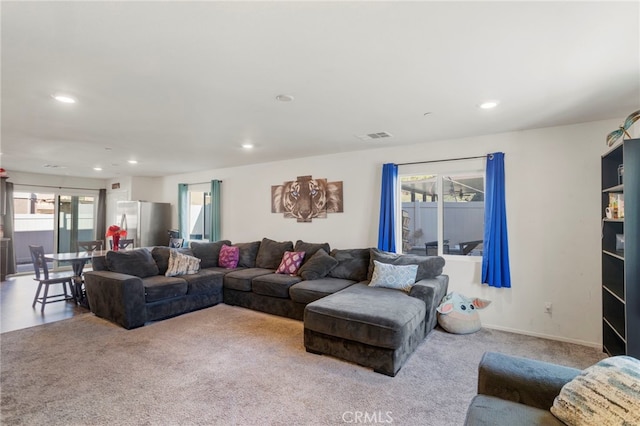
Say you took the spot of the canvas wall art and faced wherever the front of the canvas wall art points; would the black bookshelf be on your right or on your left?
on your left

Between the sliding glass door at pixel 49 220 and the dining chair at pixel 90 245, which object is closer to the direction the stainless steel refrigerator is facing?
the dining chair

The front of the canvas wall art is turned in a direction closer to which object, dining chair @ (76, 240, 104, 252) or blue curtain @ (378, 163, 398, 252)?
the dining chair

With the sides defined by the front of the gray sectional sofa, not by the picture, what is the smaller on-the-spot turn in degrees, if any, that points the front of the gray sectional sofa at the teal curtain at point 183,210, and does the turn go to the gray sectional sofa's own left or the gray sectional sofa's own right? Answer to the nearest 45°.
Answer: approximately 90° to the gray sectional sofa's own right

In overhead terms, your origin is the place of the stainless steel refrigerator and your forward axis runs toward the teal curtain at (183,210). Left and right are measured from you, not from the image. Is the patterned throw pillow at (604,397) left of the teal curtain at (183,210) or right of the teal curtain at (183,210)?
right

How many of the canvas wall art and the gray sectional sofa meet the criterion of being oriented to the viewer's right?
0

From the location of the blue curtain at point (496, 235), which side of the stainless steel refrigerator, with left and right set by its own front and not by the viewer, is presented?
left

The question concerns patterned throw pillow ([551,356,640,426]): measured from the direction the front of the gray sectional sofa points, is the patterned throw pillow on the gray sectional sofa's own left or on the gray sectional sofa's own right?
on the gray sectional sofa's own left

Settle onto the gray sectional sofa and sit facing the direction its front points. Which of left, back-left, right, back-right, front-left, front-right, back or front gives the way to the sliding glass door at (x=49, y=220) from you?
right

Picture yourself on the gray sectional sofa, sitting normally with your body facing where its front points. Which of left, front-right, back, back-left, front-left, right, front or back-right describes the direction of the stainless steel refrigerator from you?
right

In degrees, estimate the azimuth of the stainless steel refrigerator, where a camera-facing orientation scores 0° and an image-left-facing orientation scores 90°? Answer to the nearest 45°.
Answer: approximately 45°

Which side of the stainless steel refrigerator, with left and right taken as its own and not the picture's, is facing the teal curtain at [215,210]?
left

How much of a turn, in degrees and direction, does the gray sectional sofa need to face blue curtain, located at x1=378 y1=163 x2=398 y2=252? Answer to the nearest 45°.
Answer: approximately 135° to its left

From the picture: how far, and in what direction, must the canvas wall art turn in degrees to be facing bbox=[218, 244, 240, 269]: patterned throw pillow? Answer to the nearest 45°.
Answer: approximately 45° to its right

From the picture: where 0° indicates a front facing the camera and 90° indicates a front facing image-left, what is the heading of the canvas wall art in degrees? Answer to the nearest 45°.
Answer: approximately 45°

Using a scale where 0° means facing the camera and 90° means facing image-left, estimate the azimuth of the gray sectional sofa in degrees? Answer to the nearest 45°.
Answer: approximately 45°
